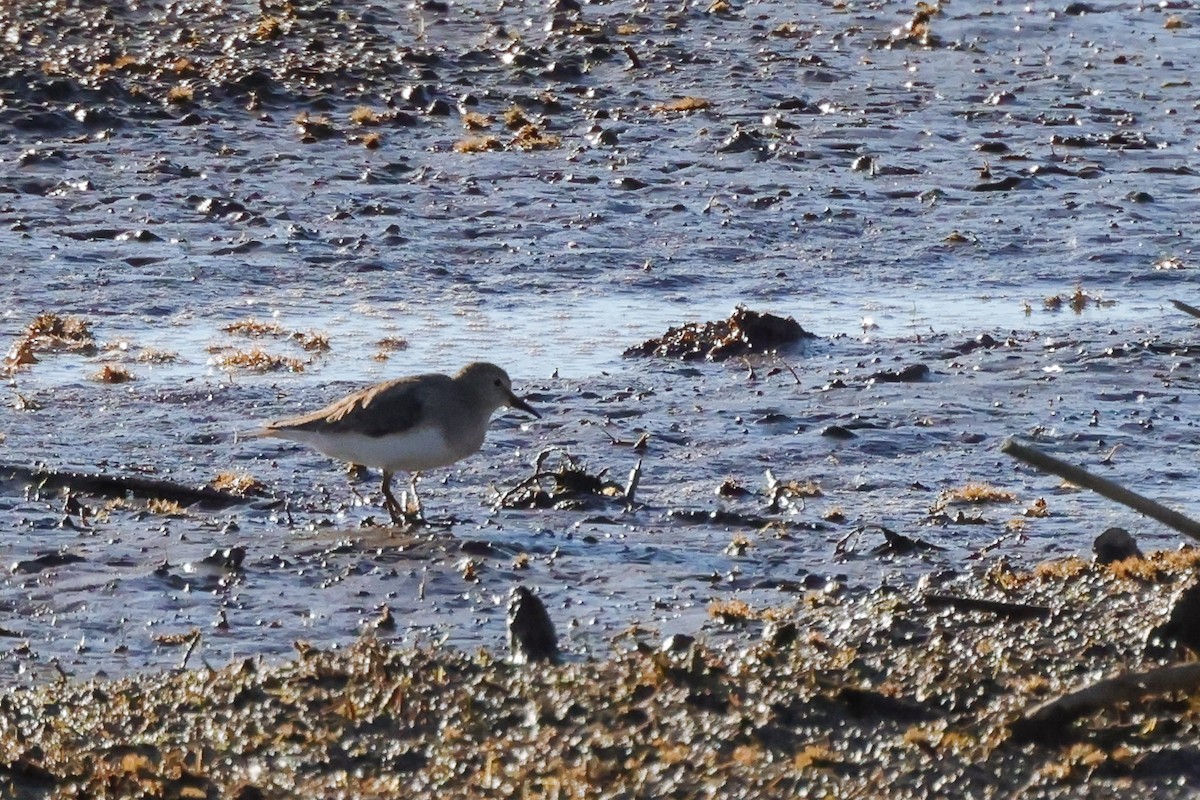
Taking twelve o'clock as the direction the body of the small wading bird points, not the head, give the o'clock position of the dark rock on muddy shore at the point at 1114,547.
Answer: The dark rock on muddy shore is roughly at 1 o'clock from the small wading bird.

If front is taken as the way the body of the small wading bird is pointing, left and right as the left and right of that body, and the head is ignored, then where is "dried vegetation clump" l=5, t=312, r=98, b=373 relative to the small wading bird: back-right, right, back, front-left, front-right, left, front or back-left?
back-left

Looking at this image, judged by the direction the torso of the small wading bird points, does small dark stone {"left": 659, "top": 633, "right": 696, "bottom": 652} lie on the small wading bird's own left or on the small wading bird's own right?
on the small wading bird's own right

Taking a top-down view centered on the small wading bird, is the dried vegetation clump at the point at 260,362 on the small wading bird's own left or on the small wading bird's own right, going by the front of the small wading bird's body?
on the small wading bird's own left

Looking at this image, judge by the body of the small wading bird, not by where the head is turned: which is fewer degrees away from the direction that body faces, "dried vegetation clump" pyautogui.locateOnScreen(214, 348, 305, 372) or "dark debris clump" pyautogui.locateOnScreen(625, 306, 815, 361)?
the dark debris clump

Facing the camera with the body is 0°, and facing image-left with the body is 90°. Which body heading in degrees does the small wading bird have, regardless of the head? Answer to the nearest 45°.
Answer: approximately 270°

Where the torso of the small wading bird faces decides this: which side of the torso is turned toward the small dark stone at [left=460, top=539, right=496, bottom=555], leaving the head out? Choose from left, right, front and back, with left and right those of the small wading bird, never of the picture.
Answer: right
